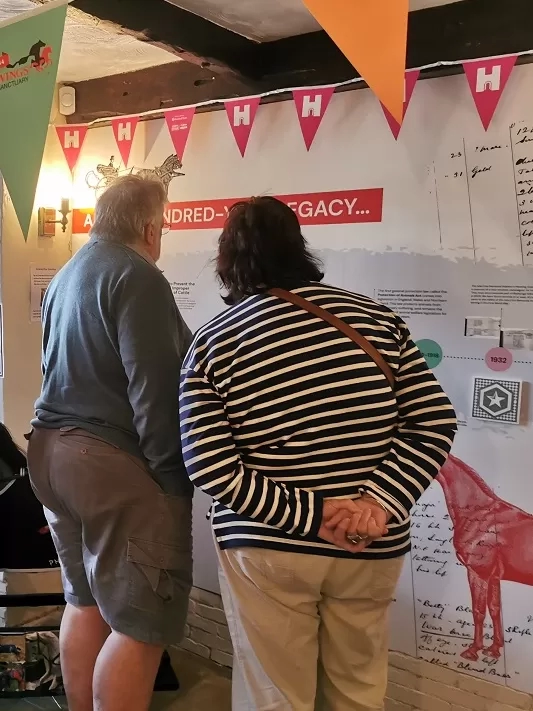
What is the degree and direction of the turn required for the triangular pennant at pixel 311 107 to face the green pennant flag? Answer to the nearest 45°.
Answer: approximately 45° to its right

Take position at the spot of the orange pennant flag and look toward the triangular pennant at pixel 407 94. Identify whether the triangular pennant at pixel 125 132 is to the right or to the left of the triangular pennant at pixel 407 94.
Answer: left

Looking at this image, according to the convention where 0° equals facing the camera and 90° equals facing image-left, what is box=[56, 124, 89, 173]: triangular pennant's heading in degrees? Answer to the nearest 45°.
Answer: approximately 0°

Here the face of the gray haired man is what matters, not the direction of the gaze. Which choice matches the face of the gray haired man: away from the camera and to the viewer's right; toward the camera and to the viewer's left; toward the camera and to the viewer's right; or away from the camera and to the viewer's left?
away from the camera and to the viewer's right

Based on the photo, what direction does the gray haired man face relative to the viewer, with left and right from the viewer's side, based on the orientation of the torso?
facing away from the viewer and to the right of the viewer

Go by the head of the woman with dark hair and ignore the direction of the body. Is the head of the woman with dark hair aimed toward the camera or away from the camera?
away from the camera
